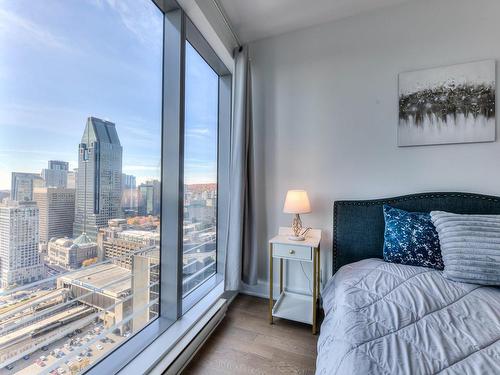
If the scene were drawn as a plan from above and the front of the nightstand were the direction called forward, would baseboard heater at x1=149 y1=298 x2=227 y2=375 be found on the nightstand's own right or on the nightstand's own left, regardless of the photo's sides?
on the nightstand's own right

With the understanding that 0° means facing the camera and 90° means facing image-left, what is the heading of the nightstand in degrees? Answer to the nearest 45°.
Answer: approximately 0°

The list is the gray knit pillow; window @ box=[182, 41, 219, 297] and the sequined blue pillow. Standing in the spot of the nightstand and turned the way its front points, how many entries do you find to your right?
1
